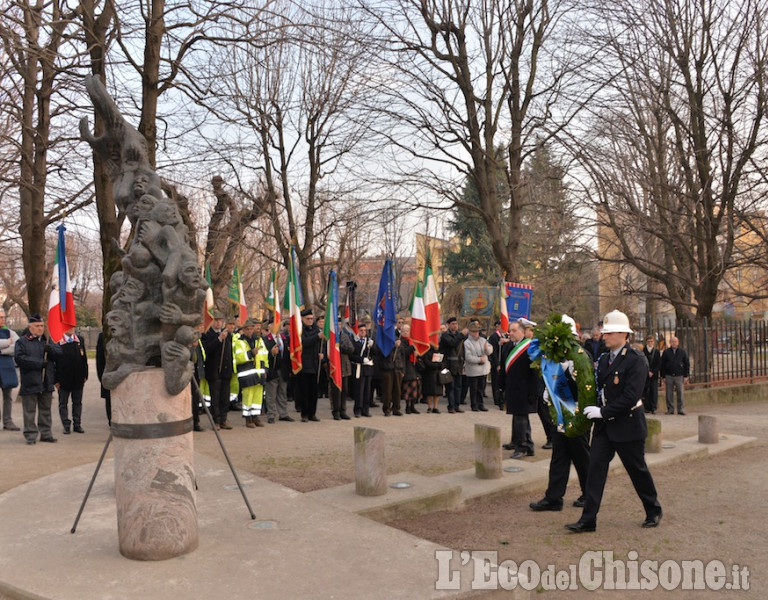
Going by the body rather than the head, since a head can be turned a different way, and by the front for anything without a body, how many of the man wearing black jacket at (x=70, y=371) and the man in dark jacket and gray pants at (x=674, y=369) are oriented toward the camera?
2

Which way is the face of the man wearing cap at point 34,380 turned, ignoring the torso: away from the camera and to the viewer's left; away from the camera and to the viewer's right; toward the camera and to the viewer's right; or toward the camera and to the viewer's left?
toward the camera and to the viewer's right

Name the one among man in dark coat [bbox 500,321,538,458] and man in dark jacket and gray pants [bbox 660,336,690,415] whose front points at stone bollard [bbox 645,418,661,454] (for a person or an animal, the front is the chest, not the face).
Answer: man in dark jacket and gray pants [bbox 660,336,690,415]

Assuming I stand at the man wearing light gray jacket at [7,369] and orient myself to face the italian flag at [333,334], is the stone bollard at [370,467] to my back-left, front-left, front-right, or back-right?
front-right

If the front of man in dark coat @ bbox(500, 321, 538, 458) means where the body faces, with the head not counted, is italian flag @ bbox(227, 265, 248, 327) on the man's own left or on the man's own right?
on the man's own right

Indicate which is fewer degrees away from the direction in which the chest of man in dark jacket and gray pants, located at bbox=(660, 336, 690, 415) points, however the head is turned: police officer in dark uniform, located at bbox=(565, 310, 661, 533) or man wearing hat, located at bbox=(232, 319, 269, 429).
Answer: the police officer in dark uniform

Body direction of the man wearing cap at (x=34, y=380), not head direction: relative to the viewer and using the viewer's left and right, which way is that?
facing the viewer and to the right of the viewer

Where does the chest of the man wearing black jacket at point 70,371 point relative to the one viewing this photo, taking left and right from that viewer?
facing the viewer

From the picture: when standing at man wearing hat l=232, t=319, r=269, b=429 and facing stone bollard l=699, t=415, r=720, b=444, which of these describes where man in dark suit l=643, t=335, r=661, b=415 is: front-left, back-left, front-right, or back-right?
front-left

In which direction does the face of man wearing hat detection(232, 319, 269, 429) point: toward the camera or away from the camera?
toward the camera

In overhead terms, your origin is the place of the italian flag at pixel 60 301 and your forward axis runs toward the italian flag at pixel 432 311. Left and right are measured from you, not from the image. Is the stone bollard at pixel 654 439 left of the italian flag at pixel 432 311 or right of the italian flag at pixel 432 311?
right

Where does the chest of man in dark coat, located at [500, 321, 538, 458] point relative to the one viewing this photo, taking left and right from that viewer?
facing the viewer and to the left of the viewer

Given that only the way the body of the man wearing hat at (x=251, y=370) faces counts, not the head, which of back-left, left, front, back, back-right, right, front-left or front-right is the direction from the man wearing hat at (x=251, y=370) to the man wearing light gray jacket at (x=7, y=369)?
back-right
